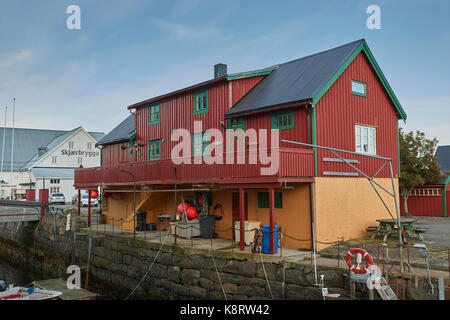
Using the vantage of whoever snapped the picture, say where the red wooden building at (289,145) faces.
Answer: facing the viewer and to the left of the viewer

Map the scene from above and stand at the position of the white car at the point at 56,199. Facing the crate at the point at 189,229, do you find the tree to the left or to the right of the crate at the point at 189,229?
left

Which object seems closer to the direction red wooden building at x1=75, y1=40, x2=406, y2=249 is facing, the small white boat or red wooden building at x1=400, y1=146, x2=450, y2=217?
the small white boat

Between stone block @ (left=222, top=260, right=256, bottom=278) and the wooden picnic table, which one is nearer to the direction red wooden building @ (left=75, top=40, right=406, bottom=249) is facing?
the stone block

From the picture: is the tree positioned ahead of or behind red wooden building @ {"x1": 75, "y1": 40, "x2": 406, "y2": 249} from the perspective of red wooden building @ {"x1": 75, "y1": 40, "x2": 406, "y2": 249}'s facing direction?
behind

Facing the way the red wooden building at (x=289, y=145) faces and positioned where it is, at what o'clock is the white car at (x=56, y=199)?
The white car is roughly at 3 o'clock from the red wooden building.

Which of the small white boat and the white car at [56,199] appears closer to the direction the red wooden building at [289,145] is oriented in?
the small white boat

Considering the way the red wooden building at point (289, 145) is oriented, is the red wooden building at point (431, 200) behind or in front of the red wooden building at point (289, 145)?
behind

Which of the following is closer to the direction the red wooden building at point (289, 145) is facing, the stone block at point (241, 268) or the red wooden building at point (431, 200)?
the stone block

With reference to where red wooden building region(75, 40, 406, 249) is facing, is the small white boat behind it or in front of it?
in front

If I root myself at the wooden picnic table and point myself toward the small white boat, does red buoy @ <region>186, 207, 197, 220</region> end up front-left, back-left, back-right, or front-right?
front-right

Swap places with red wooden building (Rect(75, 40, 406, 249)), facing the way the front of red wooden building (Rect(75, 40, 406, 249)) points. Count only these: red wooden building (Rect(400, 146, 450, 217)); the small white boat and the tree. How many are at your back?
2
